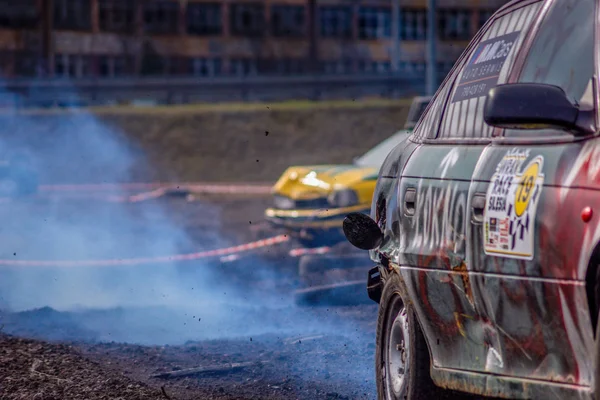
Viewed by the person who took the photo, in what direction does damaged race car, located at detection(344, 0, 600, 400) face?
facing the viewer and to the right of the viewer

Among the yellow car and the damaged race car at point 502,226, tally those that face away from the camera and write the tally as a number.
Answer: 0

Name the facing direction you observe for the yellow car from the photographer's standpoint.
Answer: facing the viewer and to the left of the viewer

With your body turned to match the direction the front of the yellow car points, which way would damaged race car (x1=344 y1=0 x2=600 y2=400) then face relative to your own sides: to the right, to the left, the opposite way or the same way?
to the left

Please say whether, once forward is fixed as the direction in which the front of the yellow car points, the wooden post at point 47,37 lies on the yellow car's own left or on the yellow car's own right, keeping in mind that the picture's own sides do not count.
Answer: on the yellow car's own right

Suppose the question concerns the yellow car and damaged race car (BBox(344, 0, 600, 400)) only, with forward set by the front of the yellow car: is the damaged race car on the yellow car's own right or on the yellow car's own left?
on the yellow car's own left

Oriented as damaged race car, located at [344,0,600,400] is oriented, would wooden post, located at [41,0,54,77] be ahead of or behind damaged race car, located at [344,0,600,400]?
behind
